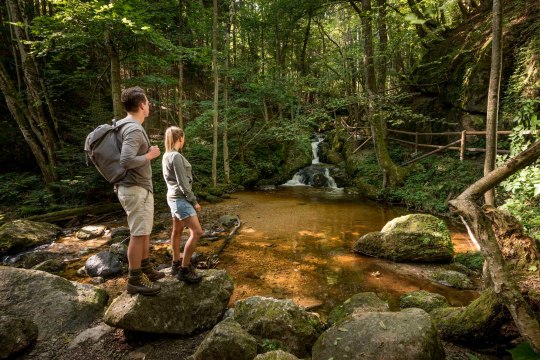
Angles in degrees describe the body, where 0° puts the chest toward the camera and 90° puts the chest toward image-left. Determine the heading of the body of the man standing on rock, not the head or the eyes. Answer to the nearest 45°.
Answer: approximately 270°

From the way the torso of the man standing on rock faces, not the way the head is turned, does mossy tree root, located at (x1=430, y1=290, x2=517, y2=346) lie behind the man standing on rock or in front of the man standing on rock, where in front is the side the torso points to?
in front

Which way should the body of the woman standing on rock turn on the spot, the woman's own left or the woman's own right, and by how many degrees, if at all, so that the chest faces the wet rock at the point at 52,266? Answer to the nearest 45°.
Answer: approximately 135° to the woman's own left

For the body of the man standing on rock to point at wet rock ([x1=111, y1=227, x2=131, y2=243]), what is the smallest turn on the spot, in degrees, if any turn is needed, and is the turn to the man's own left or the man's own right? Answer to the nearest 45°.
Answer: approximately 90° to the man's own left

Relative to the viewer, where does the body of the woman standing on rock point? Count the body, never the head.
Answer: to the viewer's right

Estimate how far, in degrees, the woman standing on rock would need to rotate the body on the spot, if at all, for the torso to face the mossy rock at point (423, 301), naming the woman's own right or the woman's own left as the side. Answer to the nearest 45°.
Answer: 0° — they already face it

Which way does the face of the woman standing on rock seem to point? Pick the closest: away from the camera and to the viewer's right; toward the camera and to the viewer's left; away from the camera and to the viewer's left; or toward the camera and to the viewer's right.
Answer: away from the camera and to the viewer's right

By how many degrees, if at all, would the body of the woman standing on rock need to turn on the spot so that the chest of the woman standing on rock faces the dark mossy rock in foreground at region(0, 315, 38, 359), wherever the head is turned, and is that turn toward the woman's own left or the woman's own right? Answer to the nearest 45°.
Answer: approximately 180°

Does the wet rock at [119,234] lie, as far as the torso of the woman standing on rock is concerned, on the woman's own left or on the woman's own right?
on the woman's own left

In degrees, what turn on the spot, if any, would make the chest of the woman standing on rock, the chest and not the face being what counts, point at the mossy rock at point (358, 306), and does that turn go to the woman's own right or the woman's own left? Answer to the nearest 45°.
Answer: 0° — they already face it
